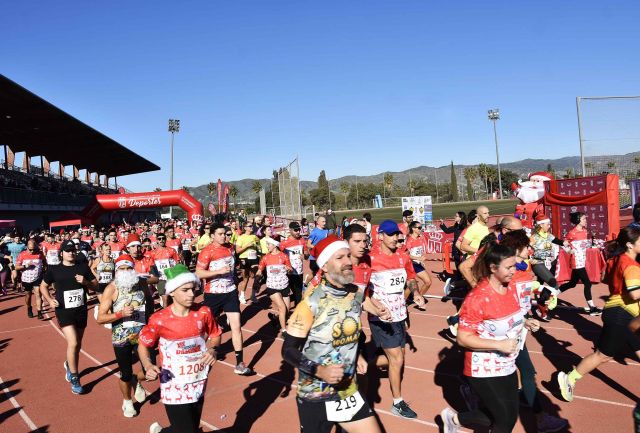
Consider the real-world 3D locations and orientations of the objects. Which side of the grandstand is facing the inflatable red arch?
front

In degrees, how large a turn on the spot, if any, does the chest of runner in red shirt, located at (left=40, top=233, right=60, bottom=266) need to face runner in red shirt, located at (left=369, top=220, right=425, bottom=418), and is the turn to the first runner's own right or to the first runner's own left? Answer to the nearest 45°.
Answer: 0° — they already face them

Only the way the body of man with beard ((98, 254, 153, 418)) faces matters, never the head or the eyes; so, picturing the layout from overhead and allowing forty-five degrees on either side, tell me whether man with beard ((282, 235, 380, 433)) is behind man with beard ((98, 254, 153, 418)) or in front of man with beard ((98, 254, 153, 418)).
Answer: in front

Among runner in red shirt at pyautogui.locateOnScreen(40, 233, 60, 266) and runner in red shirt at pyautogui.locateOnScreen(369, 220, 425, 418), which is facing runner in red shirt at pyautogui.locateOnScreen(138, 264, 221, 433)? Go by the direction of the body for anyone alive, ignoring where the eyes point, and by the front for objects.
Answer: runner in red shirt at pyautogui.locateOnScreen(40, 233, 60, 266)

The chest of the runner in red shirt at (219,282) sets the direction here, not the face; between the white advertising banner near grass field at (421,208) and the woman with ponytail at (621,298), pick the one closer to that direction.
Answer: the woman with ponytail

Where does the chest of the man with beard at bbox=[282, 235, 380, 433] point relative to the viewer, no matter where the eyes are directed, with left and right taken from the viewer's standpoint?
facing the viewer and to the right of the viewer

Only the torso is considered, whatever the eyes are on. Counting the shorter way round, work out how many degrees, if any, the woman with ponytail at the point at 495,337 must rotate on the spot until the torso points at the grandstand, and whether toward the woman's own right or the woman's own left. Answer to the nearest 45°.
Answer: approximately 180°

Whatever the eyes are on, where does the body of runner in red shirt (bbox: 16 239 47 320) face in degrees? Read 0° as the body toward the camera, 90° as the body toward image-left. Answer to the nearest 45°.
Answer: approximately 0°

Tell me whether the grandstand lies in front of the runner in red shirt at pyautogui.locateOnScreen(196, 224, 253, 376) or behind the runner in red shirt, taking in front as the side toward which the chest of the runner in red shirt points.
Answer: behind

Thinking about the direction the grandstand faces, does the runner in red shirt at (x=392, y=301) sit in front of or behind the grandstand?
in front
